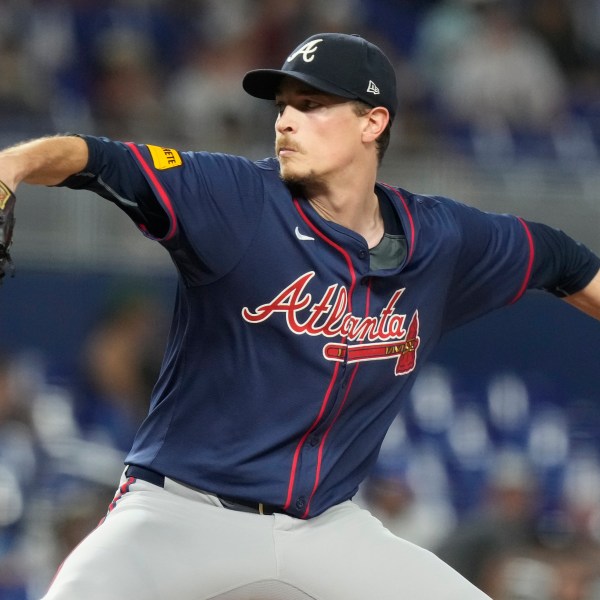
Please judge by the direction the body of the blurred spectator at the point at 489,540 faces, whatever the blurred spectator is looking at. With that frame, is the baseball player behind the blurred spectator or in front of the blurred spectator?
in front

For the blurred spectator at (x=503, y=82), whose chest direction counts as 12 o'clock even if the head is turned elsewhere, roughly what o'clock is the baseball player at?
The baseball player is roughly at 12 o'clock from the blurred spectator.

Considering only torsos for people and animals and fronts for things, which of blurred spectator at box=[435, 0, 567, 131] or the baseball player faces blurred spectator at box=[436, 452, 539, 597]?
blurred spectator at box=[435, 0, 567, 131]

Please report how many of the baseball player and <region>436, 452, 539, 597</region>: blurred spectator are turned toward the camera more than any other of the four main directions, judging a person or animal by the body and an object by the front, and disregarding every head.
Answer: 2

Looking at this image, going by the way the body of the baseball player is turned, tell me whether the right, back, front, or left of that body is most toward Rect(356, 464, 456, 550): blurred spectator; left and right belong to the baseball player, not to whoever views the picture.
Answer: back

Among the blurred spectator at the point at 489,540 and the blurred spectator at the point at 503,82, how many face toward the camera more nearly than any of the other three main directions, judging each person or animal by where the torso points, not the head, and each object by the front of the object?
2

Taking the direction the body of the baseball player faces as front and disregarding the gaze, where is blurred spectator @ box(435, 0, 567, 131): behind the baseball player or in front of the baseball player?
behind

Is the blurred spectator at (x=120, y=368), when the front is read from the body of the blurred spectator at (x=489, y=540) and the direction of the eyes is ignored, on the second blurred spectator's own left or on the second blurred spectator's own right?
on the second blurred spectator's own right

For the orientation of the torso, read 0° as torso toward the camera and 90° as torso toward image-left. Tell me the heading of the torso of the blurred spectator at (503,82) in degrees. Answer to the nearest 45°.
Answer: approximately 0°

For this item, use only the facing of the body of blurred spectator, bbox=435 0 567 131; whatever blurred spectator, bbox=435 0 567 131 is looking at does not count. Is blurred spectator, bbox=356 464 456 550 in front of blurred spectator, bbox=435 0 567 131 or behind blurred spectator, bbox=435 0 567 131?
in front

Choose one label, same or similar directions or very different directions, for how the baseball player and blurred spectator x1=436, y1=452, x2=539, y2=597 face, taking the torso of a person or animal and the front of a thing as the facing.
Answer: same or similar directions

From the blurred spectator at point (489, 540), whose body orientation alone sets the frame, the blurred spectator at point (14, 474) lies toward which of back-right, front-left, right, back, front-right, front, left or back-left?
right

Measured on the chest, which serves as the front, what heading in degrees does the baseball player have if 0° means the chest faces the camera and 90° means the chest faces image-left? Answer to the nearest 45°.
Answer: approximately 0°
